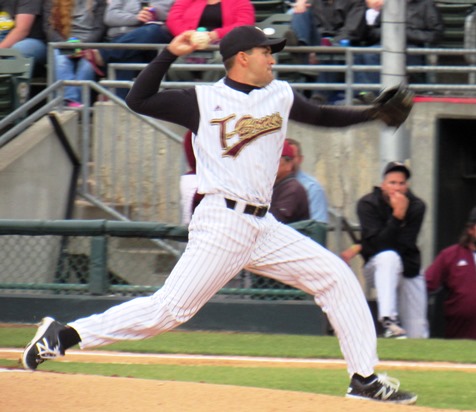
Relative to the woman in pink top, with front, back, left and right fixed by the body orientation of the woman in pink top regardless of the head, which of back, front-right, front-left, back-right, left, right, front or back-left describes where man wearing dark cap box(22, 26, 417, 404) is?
front

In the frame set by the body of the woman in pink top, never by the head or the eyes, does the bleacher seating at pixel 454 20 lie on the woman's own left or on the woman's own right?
on the woman's own left

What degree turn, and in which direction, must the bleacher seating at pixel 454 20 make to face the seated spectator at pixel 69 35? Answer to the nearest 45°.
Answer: approximately 90° to its right

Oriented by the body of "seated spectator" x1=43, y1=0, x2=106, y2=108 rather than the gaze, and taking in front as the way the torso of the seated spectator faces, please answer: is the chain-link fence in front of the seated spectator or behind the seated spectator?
in front

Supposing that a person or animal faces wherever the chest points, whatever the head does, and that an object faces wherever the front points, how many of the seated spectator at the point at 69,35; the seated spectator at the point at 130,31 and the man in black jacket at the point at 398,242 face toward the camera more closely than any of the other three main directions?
3

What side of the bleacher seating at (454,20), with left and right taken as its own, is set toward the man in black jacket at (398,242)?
front

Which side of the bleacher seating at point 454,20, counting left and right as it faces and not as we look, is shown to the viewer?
front

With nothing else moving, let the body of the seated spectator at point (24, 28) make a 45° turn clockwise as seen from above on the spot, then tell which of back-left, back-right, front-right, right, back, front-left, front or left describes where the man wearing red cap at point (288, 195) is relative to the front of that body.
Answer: back-left

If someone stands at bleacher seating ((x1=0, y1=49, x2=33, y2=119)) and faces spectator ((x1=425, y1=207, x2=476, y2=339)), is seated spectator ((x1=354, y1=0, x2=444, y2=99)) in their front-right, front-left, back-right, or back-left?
front-left

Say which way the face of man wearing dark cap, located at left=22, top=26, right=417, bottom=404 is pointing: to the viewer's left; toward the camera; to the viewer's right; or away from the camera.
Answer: to the viewer's right

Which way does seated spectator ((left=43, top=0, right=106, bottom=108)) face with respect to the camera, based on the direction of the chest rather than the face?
toward the camera

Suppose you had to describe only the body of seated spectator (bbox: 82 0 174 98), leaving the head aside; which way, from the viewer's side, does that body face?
toward the camera

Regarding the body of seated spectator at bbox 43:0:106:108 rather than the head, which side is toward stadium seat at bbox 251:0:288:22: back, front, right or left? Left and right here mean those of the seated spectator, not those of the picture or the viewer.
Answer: left

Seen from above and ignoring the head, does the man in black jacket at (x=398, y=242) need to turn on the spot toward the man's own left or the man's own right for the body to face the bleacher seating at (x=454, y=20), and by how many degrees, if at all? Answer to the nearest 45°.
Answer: approximately 180°

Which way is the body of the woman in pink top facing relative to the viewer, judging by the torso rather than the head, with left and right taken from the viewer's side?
facing the viewer
